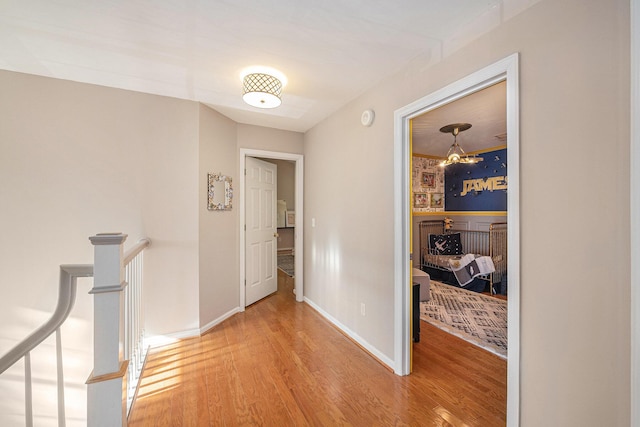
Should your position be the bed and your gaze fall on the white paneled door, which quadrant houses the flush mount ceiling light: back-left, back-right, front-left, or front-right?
front-left

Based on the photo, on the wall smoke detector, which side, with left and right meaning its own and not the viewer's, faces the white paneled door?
right

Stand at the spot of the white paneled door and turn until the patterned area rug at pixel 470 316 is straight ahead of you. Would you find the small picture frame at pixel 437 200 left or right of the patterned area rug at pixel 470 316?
left

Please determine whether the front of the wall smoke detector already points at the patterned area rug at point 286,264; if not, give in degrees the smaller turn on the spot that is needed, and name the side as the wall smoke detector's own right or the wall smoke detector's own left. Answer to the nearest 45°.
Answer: approximately 90° to the wall smoke detector's own right

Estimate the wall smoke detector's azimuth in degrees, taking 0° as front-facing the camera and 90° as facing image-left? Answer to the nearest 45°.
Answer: approximately 45°

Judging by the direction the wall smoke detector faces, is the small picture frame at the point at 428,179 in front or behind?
behind

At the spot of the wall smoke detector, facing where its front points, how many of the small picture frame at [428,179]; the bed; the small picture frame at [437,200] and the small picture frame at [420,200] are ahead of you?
0

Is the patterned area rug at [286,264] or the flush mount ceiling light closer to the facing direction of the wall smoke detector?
the flush mount ceiling light

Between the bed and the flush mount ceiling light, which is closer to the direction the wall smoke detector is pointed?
the flush mount ceiling light

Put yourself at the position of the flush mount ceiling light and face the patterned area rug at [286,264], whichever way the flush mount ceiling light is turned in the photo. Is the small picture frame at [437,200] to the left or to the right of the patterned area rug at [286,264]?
right

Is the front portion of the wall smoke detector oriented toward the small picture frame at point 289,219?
no

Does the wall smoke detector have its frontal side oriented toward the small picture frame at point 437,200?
no

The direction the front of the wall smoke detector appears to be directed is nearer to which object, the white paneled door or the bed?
the white paneled door

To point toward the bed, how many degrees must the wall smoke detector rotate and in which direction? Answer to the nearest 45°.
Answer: approximately 180°

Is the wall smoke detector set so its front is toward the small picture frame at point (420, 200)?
no

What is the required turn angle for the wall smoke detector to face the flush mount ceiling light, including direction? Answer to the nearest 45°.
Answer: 0° — it already faces it
